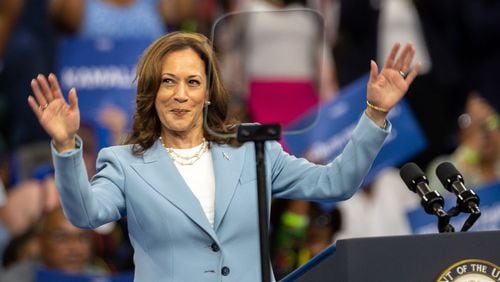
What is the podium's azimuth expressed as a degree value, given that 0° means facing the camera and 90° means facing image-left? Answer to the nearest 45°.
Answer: approximately 0°

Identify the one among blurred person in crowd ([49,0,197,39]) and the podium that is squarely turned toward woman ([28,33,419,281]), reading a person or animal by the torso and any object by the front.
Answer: the blurred person in crowd

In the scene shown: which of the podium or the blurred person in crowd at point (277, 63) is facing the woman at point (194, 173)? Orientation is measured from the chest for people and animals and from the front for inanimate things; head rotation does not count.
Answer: the blurred person in crowd

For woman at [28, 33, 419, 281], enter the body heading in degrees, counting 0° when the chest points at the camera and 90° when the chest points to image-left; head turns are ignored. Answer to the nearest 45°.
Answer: approximately 0°
